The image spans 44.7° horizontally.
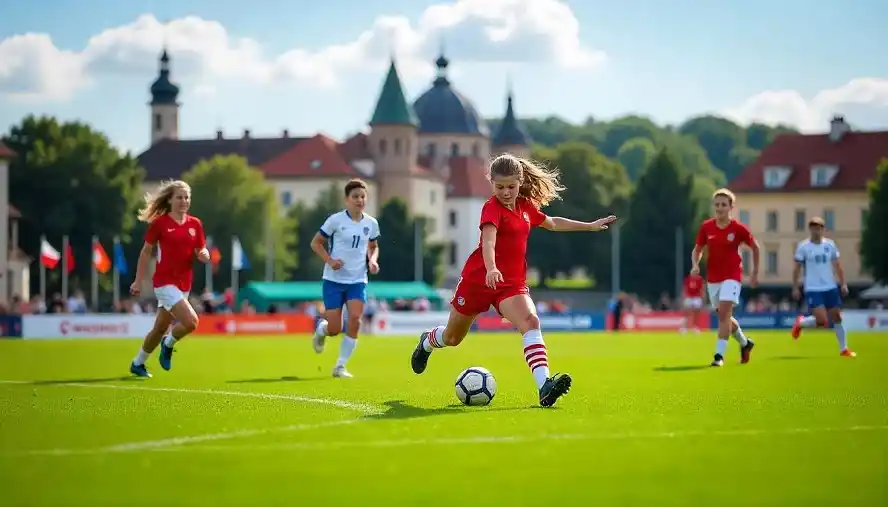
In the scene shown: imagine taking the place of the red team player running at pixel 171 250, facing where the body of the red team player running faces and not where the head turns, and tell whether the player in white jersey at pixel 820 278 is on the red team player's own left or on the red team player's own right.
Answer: on the red team player's own left

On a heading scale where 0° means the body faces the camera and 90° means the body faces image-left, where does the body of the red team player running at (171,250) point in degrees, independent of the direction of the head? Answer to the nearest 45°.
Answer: approximately 315°

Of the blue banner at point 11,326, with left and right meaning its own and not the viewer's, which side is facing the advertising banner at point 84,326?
left

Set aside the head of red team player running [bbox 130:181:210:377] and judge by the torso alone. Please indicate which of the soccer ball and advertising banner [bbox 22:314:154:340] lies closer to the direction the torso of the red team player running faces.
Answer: the soccer ball

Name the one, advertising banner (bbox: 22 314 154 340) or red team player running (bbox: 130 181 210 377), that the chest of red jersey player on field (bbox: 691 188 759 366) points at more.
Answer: the red team player running

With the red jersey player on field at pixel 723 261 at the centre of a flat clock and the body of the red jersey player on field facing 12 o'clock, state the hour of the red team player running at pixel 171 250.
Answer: The red team player running is roughly at 2 o'clock from the red jersey player on field.

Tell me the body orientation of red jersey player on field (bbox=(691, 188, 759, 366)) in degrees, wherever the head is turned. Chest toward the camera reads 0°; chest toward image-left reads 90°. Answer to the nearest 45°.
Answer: approximately 0°

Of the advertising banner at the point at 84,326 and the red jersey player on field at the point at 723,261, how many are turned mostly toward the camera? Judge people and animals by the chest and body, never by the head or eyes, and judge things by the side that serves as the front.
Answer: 2

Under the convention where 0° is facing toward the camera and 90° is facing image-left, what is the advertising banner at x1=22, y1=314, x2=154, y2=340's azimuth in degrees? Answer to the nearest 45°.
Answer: approximately 0°

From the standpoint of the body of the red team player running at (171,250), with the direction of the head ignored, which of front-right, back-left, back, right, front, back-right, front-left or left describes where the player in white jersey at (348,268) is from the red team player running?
front-left
